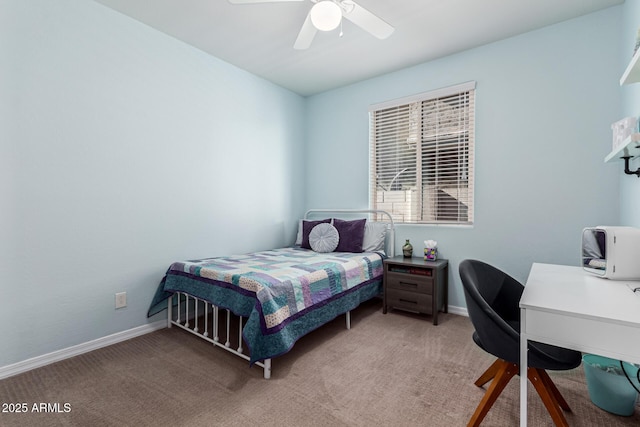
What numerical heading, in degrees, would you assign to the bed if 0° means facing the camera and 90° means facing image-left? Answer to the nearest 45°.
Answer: approximately 45°

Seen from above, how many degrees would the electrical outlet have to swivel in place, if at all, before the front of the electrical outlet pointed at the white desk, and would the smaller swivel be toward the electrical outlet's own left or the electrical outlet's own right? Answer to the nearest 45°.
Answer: approximately 45° to the electrical outlet's own left

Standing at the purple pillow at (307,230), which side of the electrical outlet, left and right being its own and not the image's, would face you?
left

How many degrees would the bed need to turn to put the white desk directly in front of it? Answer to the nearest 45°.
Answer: approximately 90° to its left

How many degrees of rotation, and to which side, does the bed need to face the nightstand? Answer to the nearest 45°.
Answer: approximately 135° to its left

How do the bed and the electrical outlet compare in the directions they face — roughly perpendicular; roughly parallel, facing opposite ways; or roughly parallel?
roughly perpendicular

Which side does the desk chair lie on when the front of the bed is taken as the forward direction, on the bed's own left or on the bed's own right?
on the bed's own left
